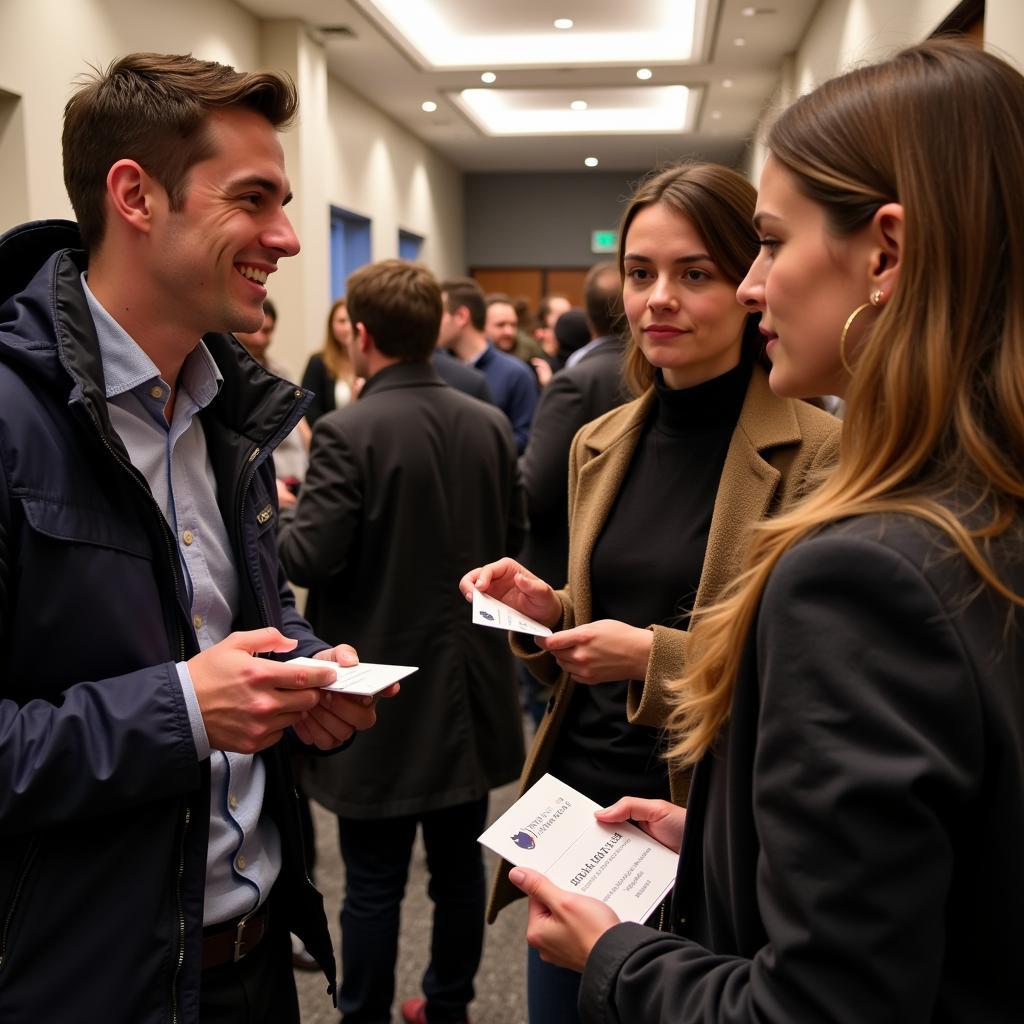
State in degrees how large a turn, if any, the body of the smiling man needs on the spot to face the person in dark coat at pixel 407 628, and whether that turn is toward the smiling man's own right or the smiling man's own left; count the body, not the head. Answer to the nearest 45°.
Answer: approximately 90° to the smiling man's own left

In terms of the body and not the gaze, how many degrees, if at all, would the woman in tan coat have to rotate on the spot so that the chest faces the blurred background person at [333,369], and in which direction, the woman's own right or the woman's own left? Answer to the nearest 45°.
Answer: approximately 90° to the woman's own right

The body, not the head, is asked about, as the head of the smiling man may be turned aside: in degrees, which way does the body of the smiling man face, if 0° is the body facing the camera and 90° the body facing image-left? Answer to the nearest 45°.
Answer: approximately 315°

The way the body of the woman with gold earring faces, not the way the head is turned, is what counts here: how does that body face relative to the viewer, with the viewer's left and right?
facing to the left of the viewer

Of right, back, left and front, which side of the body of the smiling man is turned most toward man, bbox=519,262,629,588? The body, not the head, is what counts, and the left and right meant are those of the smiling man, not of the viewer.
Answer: left

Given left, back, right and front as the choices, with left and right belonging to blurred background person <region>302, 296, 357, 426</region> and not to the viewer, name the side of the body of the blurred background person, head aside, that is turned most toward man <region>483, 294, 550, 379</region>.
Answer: left

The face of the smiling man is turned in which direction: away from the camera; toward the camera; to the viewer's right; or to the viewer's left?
to the viewer's right

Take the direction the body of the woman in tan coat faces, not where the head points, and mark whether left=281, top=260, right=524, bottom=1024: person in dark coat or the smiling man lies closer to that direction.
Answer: the smiling man

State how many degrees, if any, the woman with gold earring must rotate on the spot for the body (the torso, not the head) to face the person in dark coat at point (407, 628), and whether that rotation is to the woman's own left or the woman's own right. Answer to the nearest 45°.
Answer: approximately 45° to the woman's own right

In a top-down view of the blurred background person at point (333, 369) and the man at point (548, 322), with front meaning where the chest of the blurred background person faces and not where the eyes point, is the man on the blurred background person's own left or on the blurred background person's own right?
on the blurred background person's own left
